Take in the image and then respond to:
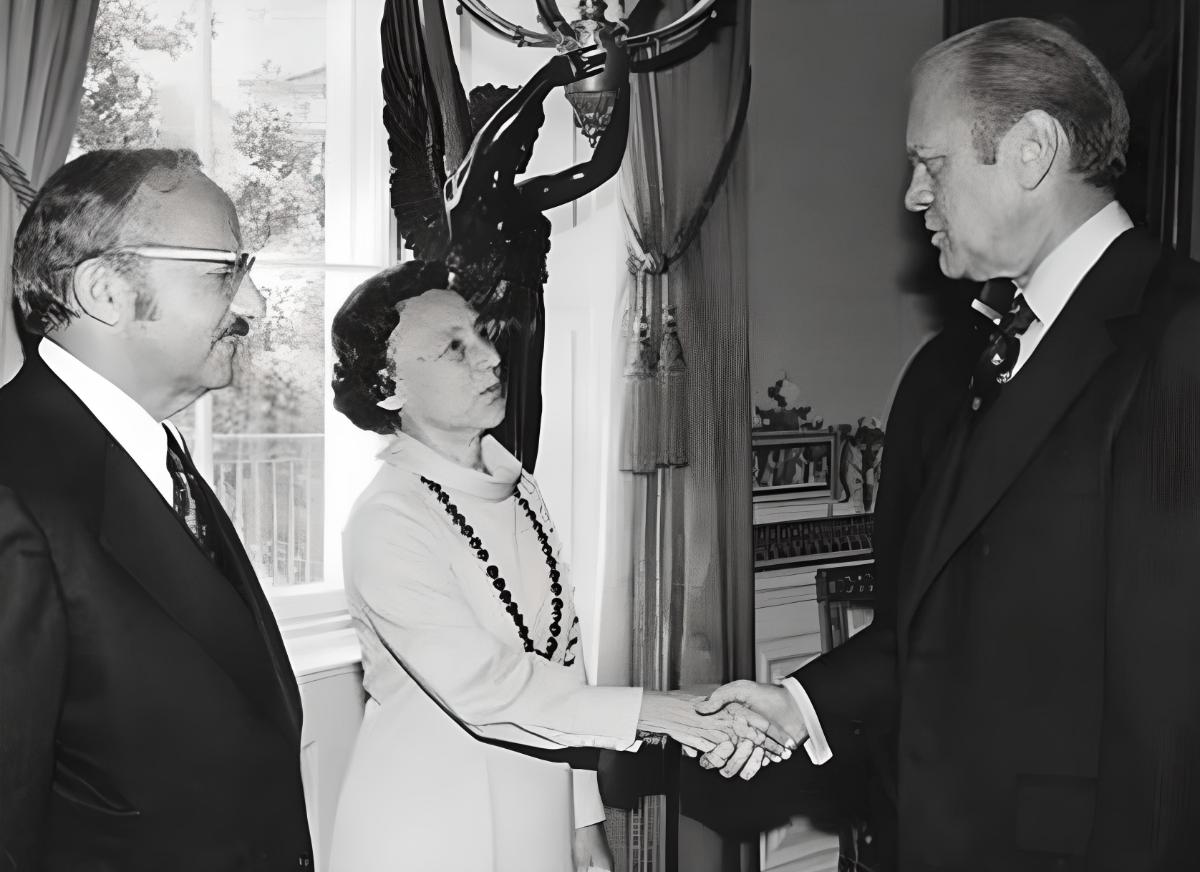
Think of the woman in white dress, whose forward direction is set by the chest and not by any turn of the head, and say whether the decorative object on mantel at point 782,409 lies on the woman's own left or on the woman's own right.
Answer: on the woman's own left

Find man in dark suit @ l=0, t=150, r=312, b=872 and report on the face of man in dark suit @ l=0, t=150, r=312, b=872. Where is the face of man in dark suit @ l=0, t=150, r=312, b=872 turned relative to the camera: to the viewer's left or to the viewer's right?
to the viewer's right

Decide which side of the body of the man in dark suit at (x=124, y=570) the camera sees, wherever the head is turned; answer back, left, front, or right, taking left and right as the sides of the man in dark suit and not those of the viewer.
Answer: right

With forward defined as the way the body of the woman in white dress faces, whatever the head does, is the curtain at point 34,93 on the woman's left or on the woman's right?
on the woman's right

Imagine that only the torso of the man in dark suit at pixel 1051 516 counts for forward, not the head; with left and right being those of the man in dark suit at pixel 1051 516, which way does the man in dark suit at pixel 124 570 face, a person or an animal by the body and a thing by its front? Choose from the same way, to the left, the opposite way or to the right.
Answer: the opposite way

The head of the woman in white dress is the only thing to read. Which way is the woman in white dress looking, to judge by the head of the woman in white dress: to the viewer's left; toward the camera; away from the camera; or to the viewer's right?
to the viewer's right

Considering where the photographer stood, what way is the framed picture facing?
facing the viewer
